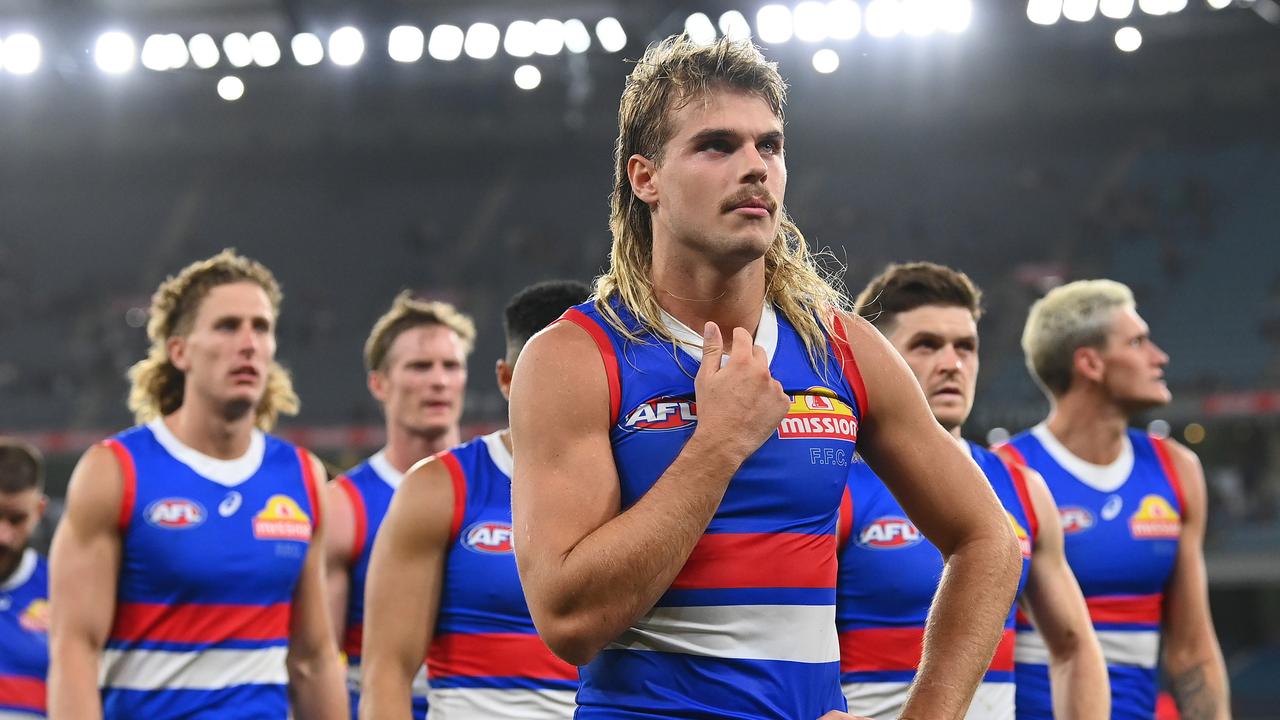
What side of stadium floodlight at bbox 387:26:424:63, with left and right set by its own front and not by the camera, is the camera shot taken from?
front

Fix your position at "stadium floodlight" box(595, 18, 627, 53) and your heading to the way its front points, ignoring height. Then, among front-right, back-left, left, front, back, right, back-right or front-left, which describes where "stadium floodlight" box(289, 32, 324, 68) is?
right

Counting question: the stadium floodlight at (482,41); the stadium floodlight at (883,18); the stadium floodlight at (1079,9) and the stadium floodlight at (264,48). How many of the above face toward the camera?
4

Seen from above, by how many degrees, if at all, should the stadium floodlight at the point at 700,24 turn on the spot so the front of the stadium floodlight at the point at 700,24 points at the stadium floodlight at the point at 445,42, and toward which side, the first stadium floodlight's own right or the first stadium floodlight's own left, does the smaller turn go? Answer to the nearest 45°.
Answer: approximately 135° to the first stadium floodlight's own right

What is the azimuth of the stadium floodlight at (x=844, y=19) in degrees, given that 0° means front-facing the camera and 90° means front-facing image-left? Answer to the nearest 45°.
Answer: approximately 0°

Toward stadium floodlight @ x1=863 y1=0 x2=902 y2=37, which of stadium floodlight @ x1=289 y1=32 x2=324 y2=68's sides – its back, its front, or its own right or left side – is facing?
left

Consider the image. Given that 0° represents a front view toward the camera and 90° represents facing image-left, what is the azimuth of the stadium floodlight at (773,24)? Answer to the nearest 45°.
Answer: approximately 0°

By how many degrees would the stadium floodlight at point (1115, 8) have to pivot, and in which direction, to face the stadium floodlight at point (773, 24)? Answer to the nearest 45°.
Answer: approximately 90° to its right

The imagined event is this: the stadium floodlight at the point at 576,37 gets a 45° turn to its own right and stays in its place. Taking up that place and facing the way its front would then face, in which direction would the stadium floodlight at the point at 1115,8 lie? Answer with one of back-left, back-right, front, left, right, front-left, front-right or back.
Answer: back-left

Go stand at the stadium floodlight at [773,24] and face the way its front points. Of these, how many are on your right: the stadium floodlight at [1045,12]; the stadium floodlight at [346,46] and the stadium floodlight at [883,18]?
1

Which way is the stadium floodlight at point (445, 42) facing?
toward the camera

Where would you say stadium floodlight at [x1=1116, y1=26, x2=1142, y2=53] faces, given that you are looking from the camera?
facing the viewer
